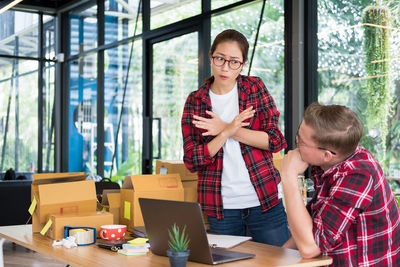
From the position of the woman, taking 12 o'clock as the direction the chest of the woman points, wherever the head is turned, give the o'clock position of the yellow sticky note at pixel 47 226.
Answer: The yellow sticky note is roughly at 3 o'clock from the woman.

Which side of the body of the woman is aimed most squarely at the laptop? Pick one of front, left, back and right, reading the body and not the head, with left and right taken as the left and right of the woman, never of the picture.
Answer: front

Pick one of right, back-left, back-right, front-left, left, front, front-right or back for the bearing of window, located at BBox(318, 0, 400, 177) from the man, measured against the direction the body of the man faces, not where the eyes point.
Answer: right

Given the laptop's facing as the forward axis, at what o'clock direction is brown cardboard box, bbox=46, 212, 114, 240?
The brown cardboard box is roughly at 9 o'clock from the laptop.

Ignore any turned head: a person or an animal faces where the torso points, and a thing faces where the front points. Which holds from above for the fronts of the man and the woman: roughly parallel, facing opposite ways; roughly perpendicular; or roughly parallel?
roughly perpendicular

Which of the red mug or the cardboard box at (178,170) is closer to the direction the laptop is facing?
the cardboard box

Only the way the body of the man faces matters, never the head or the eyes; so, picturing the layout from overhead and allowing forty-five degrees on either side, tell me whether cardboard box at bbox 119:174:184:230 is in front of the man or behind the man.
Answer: in front

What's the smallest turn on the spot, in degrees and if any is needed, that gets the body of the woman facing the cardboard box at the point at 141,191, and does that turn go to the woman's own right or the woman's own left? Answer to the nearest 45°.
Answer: approximately 135° to the woman's own right

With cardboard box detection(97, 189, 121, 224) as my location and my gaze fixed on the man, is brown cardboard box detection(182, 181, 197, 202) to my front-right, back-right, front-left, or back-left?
front-left

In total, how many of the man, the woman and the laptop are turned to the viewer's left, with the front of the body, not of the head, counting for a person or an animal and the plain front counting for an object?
1

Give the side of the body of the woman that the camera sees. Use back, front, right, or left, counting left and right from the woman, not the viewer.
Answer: front

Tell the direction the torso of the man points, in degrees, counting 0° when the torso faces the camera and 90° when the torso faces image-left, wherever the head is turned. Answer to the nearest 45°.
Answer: approximately 90°
